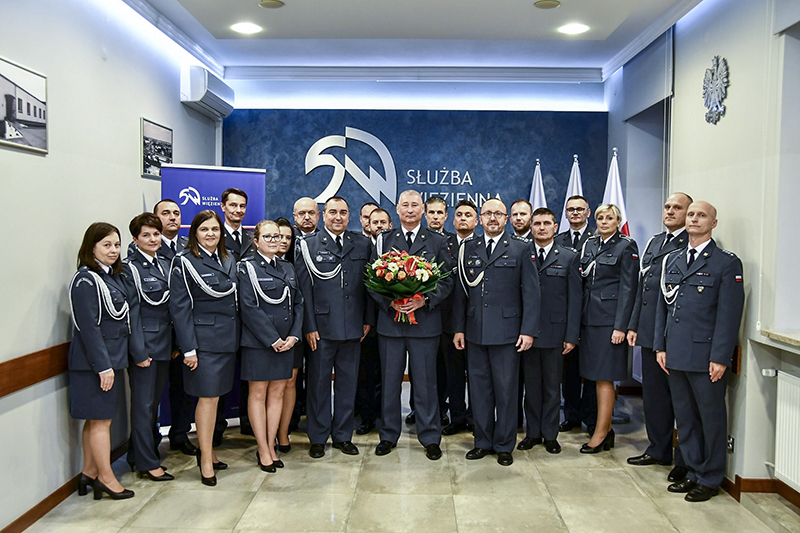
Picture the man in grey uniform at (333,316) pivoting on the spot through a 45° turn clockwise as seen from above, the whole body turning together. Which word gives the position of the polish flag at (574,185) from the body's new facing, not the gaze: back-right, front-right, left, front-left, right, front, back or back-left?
back

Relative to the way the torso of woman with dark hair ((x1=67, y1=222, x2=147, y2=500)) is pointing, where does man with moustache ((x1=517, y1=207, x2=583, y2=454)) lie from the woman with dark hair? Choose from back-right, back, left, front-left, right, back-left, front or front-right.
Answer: front-left

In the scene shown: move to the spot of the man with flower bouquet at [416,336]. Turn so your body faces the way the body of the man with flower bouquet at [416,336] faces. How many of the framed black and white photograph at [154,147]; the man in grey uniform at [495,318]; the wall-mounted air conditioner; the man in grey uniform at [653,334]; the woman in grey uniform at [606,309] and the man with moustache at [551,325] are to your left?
4

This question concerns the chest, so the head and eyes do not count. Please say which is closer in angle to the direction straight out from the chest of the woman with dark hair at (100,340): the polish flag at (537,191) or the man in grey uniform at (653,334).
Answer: the man in grey uniform

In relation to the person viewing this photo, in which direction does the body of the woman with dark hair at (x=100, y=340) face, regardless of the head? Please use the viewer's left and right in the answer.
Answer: facing the viewer and to the right of the viewer

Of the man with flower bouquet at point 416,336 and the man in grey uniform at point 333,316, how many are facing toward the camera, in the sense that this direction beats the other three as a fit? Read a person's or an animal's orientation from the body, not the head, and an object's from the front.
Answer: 2

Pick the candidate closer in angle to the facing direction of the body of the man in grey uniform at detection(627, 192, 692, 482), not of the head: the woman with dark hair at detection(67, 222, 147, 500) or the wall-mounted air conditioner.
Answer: the woman with dark hair

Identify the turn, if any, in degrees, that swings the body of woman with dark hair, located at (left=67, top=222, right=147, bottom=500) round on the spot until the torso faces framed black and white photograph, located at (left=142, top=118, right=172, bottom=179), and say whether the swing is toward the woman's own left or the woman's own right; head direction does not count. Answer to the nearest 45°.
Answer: approximately 135° to the woman's own left

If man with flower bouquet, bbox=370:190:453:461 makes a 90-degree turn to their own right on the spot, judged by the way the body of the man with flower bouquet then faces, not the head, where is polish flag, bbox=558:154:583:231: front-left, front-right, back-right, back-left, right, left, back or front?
back-right

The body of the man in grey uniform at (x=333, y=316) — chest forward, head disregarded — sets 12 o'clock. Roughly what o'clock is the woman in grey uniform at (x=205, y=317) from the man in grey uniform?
The woman in grey uniform is roughly at 2 o'clock from the man in grey uniform.
